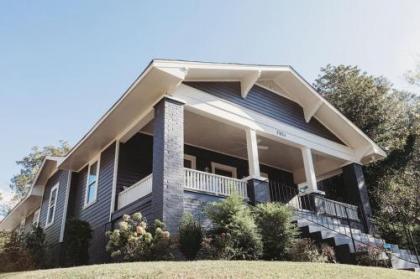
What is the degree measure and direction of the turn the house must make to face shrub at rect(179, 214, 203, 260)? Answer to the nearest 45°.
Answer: approximately 45° to its right

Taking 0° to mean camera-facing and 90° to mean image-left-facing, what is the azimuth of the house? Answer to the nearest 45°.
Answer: approximately 315°

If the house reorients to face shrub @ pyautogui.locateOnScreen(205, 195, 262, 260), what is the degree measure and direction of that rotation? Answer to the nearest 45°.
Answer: approximately 45° to its right

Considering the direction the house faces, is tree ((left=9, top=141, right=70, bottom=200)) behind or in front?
behind

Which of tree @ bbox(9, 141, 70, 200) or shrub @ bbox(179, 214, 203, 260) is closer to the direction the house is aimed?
the shrub

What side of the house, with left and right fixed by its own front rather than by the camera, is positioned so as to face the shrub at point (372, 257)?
front
